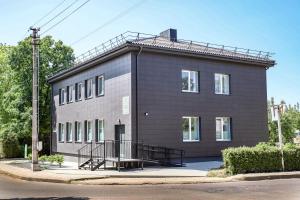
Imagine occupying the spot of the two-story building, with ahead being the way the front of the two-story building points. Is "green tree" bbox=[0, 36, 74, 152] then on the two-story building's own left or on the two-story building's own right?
on the two-story building's own right

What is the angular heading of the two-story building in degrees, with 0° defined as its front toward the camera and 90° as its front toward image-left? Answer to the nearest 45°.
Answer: approximately 45°

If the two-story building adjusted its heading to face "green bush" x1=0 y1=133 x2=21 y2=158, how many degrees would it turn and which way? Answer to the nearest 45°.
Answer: approximately 90° to its right

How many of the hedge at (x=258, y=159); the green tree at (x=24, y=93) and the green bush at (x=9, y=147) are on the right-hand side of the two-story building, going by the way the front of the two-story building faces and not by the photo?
2
